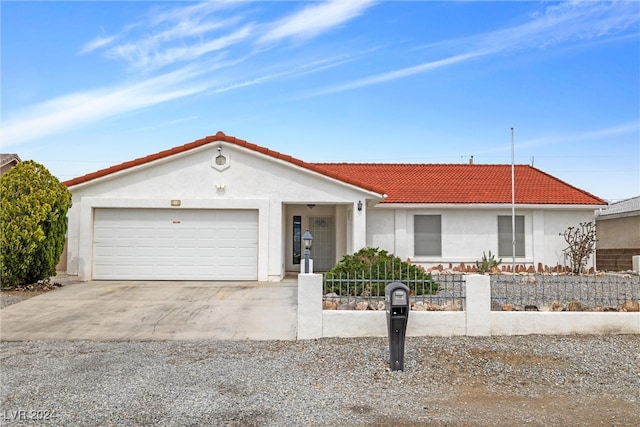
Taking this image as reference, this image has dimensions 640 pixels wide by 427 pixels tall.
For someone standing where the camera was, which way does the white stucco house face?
facing the viewer

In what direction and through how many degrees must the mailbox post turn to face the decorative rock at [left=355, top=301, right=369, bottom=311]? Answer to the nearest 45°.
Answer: approximately 180°

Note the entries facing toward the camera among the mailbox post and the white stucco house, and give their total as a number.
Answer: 2

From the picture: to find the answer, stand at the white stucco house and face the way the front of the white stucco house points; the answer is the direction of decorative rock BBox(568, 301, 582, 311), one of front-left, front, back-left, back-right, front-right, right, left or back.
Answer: front-left

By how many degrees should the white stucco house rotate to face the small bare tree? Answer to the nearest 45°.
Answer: approximately 90° to its left

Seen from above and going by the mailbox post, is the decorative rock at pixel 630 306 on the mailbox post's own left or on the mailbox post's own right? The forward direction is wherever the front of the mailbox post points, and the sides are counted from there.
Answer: on the mailbox post's own left
